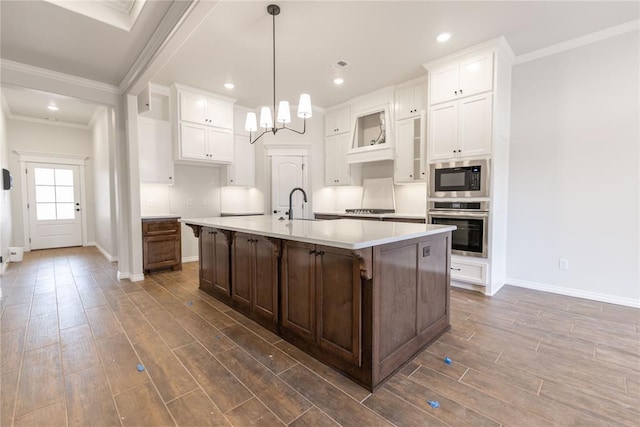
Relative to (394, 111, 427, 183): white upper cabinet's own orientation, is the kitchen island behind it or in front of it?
in front

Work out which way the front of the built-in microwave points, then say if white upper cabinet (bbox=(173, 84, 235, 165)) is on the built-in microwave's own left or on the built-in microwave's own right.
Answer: on the built-in microwave's own right

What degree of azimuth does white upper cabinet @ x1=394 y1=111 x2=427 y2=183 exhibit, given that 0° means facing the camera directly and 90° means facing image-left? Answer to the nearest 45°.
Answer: approximately 45°

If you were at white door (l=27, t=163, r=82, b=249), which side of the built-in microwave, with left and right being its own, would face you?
right

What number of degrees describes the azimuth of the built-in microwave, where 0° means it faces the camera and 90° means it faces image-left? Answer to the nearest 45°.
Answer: approximately 0°

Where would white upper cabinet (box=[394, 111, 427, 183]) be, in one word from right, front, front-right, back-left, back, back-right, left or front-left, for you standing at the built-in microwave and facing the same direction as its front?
back-right

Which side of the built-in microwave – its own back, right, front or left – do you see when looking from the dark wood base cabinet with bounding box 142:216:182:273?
right

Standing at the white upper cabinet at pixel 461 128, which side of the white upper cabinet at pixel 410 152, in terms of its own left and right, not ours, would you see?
left

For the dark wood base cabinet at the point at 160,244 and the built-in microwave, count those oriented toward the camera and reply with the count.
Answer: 2

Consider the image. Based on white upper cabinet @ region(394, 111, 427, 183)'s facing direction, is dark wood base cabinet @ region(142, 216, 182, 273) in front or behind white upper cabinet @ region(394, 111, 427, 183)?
in front

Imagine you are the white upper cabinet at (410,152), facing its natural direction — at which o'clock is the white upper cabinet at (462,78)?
the white upper cabinet at (462,78) is roughly at 9 o'clock from the white upper cabinet at (410,152).
